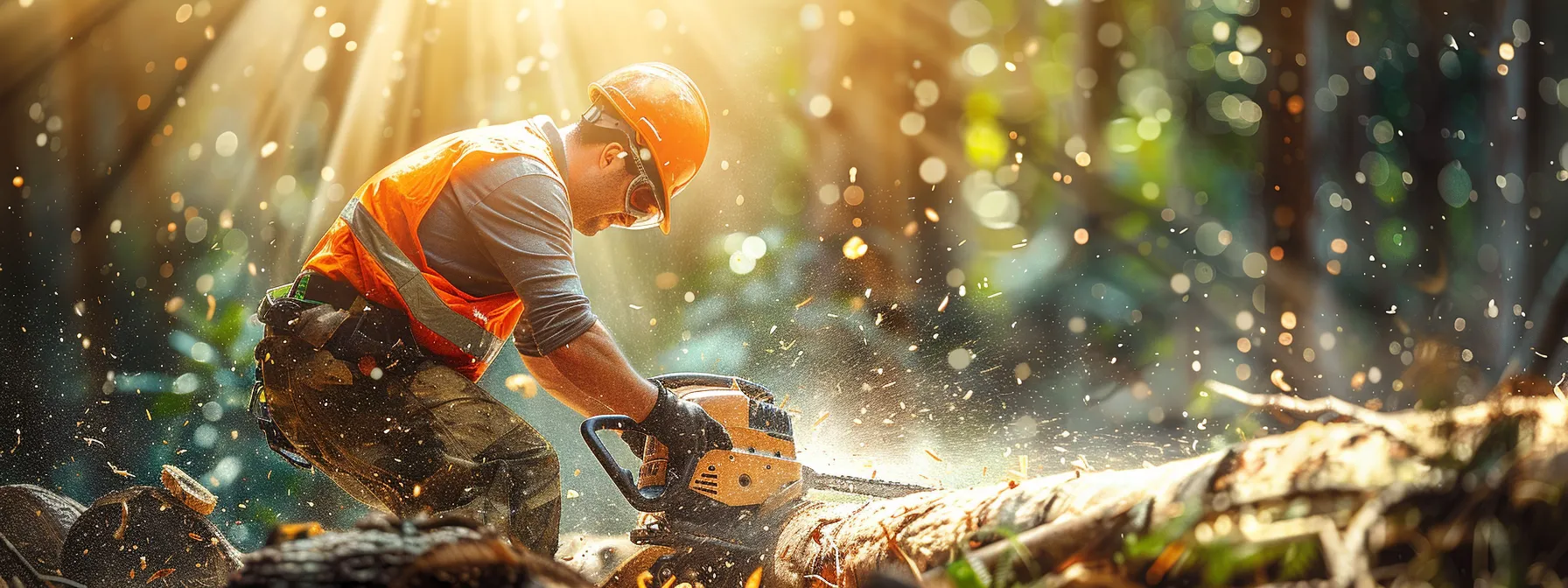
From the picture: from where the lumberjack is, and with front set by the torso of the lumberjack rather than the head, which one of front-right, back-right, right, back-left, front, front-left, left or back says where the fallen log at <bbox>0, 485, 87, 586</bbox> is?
back-left

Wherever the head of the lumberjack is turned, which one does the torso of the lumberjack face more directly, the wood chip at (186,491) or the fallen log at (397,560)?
the fallen log

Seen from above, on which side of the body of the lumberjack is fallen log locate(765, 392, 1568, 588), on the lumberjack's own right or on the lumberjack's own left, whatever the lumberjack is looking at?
on the lumberjack's own right

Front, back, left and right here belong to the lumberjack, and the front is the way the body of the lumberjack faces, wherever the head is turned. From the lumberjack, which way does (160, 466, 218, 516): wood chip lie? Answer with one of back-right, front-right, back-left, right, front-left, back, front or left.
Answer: back-left

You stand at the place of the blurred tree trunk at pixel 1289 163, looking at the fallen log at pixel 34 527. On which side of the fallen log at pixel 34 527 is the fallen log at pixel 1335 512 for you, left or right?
left

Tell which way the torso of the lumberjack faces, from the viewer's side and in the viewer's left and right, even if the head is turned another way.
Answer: facing to the right of the viewer

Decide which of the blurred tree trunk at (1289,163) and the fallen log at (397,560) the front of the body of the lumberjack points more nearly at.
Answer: the blurred tree trunk

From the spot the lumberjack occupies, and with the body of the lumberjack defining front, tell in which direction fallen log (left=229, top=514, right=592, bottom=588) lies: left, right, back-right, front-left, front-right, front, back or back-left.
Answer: right
